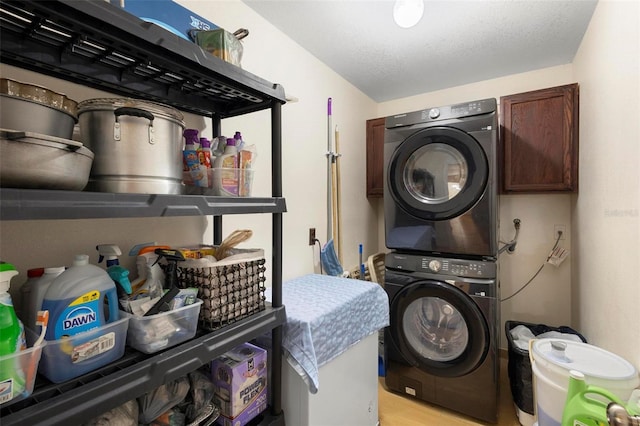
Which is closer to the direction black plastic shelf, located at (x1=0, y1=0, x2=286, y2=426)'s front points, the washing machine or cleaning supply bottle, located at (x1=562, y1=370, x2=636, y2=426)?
the cleaning supply bottle

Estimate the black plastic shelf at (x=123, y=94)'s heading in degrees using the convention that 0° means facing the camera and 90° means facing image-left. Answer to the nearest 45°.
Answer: approximately 315°

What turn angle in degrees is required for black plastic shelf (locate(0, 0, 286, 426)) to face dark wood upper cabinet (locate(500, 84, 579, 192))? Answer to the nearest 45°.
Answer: approximately 45° to its left

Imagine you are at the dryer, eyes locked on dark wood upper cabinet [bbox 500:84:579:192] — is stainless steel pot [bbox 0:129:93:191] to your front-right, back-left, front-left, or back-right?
back-right
